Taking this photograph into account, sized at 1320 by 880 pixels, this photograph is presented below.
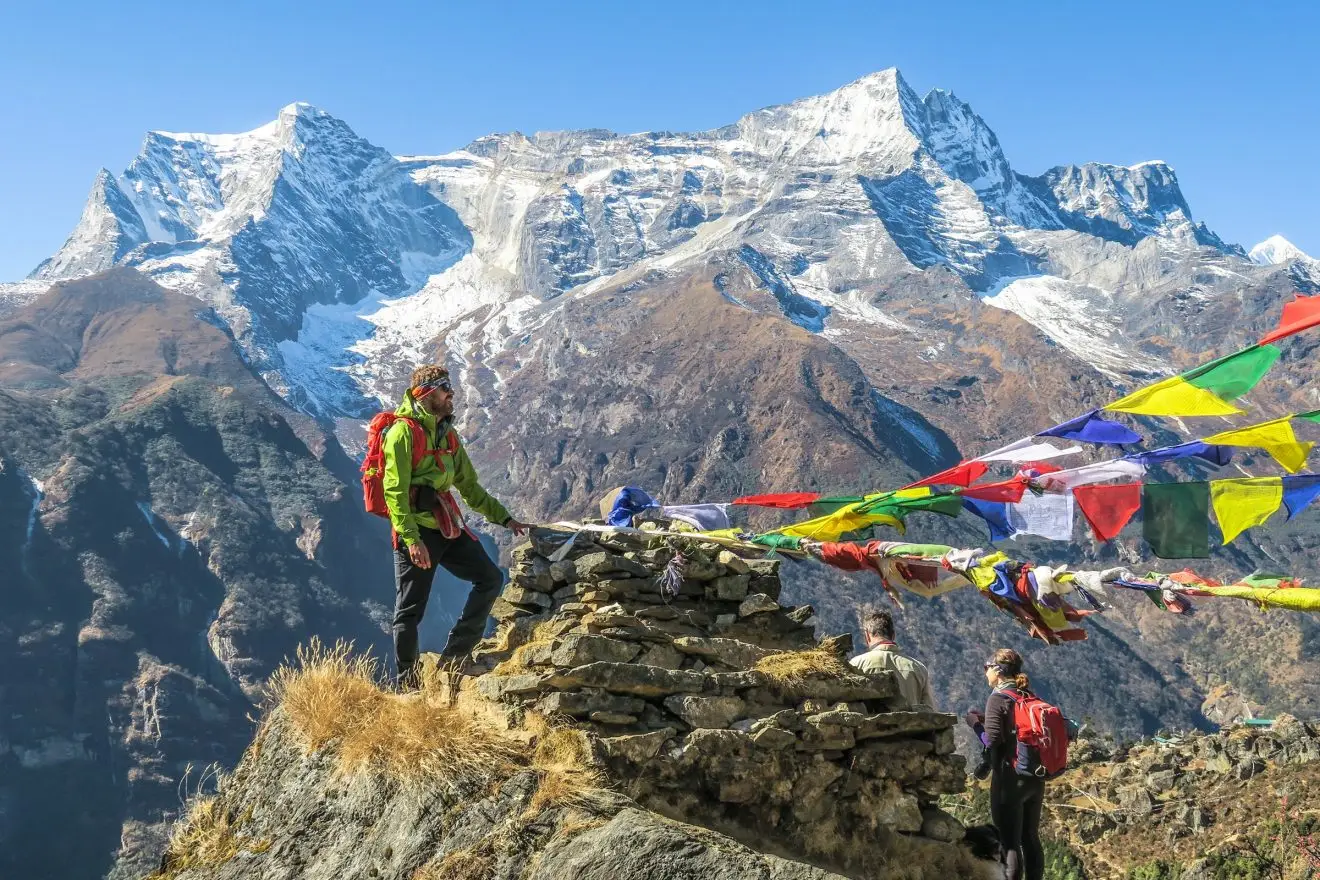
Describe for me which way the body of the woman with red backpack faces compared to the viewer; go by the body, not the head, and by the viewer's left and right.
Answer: facing away from the viewer and to the left of the viewer

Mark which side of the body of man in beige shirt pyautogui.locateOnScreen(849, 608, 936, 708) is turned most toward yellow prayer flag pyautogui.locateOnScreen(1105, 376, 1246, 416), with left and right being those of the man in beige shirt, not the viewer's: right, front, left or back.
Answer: right

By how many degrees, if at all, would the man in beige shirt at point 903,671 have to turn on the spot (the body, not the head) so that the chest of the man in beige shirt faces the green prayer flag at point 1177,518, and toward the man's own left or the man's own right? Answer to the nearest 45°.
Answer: approximately 90° to the man's own right

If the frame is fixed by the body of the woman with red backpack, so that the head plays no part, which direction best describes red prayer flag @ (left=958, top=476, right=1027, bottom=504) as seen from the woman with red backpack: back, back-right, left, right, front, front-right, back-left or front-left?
front-right

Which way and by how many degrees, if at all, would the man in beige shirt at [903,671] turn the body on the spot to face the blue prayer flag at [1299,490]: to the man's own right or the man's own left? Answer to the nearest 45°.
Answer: approximately 135° to the man's own right

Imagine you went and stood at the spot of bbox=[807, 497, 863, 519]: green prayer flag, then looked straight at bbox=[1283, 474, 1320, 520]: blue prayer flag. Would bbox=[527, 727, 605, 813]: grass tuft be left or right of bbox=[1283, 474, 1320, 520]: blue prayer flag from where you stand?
right

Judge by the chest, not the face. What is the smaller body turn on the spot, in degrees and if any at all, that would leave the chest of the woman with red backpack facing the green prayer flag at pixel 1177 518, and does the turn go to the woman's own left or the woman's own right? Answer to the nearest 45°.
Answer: approximately 90° to the woman's own right

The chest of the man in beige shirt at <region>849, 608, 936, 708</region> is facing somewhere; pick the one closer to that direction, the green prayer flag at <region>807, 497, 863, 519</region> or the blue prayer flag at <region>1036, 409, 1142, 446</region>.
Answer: the green prayer flag

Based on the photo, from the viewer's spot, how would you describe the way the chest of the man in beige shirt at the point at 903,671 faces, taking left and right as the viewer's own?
facing away from the viewer and to the left of the viewer

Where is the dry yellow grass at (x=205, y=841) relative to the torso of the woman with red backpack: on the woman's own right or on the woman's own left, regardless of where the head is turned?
on the woman's own left

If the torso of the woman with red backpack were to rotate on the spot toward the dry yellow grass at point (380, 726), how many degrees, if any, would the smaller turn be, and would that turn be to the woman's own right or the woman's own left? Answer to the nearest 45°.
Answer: approximately 90° to the woman's own left
